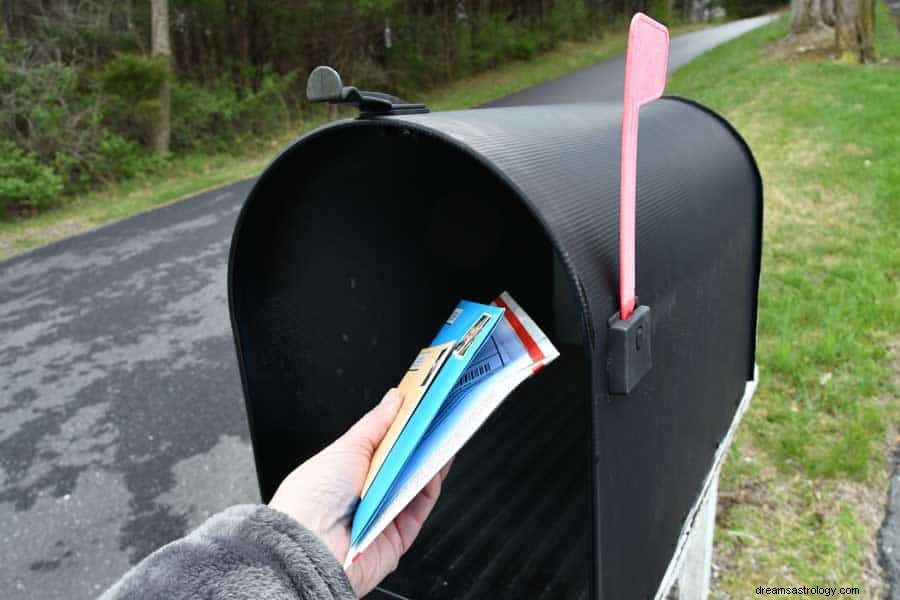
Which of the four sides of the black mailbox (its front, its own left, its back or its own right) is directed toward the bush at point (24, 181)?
right

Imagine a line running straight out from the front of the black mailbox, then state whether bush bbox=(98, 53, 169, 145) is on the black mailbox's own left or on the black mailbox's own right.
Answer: on the black mailbox's own right

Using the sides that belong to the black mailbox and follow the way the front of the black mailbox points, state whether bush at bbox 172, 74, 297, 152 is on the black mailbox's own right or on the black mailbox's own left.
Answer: on the black mailbox's own right

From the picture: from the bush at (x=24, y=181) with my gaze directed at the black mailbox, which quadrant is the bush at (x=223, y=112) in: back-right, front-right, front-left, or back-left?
back-left

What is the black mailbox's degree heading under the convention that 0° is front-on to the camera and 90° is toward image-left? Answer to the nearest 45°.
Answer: approximately 45°
